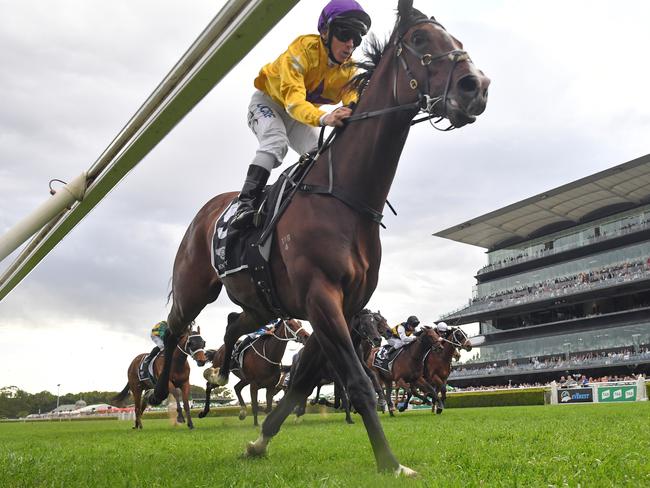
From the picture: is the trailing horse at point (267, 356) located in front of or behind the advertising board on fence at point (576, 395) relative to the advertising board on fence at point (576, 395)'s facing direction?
in front

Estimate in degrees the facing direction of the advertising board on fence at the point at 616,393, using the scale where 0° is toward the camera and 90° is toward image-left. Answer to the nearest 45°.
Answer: approximately 0°

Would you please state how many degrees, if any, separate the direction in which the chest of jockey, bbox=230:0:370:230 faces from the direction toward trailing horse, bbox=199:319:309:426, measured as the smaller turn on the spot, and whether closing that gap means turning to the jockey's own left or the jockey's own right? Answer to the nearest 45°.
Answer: approximately 135° to the jockey's own left

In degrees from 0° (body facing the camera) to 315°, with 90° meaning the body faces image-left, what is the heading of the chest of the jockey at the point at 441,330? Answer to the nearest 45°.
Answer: approximately 315°

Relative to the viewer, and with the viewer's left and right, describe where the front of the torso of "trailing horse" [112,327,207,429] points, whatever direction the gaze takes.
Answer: facing the viewer and to the right of the viewer

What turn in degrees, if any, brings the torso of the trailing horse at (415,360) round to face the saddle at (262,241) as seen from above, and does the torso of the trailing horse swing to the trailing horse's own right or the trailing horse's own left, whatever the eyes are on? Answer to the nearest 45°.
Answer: approximately 45° to the trailing horse's own right

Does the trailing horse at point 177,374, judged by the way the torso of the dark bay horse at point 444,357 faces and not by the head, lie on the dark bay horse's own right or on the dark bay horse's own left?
on the dark bay horse's own right

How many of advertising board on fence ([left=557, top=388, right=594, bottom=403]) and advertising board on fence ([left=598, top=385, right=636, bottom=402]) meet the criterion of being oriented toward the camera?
2

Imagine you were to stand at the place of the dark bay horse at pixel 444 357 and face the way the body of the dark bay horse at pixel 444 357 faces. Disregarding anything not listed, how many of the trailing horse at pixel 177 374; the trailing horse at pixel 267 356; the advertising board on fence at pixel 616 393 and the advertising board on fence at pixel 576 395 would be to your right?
2

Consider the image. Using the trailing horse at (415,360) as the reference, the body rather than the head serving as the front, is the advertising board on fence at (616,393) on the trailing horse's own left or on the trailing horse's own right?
on the trailing horse's own left

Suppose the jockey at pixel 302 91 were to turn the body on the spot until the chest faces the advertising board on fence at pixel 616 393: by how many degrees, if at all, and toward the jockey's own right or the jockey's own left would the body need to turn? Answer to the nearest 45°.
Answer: approximately 90° to the jockey's own left
